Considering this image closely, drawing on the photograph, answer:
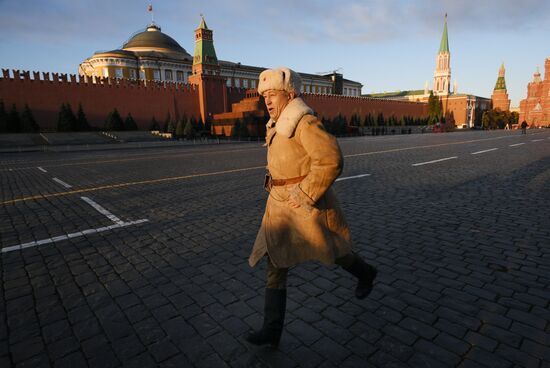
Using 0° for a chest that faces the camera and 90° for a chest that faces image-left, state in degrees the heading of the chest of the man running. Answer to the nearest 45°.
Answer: approximately 90°

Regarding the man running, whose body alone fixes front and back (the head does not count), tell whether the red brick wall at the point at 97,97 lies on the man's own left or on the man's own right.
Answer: on the man's own right

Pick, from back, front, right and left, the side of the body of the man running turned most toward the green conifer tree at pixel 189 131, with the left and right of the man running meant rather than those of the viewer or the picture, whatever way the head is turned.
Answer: right
